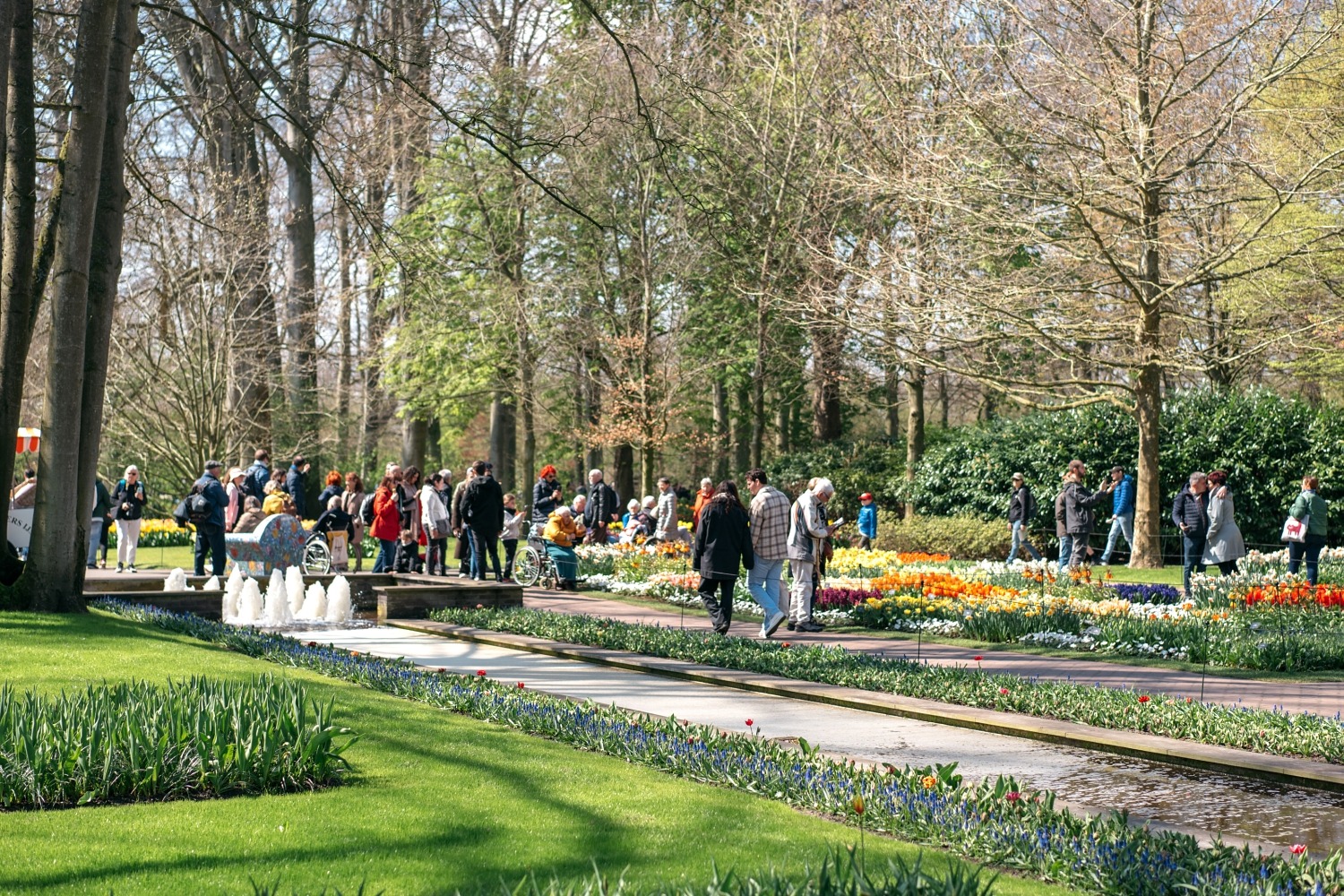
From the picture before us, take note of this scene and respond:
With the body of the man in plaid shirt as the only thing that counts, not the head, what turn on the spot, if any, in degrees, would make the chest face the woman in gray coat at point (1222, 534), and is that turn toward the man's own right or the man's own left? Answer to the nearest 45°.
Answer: approximately 90° to the man's own right

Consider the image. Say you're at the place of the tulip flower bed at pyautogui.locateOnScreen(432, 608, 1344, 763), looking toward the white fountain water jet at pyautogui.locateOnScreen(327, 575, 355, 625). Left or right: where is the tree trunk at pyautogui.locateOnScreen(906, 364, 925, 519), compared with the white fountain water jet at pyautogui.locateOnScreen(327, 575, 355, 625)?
right

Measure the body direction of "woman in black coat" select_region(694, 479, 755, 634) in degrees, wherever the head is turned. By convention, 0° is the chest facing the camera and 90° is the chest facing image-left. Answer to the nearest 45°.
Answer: approximately 180°

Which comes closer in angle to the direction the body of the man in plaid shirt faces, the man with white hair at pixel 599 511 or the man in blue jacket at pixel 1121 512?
the man with white hair

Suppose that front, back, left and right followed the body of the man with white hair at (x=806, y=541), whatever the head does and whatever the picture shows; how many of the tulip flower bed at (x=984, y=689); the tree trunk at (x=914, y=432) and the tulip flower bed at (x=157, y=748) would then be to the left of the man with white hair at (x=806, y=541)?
1

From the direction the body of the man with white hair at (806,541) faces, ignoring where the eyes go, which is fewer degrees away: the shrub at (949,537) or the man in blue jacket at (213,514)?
the shrub

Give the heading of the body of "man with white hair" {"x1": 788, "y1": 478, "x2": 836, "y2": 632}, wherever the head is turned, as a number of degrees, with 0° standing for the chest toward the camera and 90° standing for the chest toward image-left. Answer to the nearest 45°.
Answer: approximately 270°

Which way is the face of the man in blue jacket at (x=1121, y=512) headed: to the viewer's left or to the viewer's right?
to the viewer's left

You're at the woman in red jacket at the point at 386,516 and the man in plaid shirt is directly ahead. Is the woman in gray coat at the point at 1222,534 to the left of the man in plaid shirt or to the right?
left
